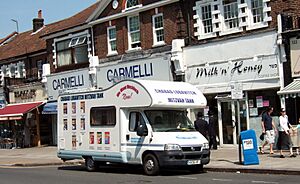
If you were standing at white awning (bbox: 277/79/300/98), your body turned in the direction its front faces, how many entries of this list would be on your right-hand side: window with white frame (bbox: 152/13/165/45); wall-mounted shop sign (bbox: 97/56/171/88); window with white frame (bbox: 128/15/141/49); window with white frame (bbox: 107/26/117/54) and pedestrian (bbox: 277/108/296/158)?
4

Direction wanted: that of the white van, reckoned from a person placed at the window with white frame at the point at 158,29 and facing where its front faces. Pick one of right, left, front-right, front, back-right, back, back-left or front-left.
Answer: front-left

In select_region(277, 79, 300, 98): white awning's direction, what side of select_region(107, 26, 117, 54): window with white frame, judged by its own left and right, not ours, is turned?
left

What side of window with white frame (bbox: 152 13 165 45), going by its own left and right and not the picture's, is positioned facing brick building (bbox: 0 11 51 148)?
right

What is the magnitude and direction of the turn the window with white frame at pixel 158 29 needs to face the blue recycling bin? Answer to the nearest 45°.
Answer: approximately 45° to its left

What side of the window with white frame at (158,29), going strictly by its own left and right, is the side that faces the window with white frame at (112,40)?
right

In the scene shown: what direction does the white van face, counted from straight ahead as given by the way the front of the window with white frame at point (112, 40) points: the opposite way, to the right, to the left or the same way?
to the left

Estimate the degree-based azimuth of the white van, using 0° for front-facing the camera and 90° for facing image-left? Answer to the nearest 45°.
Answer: approximately 315°

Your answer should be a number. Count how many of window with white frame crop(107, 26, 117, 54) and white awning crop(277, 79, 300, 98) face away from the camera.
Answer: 0

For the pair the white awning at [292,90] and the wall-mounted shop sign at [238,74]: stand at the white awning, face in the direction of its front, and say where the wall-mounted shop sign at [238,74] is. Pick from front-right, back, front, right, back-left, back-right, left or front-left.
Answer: right

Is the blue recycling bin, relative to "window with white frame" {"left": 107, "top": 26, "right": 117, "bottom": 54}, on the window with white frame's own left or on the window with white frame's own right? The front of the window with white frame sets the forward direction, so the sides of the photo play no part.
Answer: on the window with white frame's own left

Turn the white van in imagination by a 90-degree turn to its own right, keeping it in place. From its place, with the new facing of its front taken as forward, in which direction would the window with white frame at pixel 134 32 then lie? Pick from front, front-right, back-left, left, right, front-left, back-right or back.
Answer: back-right

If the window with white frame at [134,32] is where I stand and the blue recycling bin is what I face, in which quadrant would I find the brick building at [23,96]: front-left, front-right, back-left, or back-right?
back-right

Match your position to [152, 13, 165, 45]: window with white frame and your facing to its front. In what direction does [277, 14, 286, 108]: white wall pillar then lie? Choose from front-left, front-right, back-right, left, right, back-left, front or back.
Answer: left

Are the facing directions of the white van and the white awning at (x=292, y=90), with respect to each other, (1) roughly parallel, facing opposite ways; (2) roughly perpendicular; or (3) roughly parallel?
roughly perpendicular
